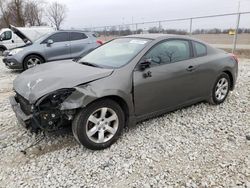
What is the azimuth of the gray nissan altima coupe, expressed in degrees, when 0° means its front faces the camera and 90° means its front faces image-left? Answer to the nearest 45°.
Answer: approximately 45°

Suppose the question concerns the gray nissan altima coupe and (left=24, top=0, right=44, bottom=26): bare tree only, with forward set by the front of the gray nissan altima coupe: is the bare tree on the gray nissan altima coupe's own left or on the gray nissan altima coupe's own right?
on the gray nissan altima coupe's own right

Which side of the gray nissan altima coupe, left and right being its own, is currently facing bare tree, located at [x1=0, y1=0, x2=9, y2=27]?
right

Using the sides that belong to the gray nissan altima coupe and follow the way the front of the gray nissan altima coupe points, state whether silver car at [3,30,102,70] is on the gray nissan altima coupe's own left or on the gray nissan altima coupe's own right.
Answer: on the gray nissan altima coupe's own right

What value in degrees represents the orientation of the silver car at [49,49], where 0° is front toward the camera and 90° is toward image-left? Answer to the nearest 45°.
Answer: approximately 45°

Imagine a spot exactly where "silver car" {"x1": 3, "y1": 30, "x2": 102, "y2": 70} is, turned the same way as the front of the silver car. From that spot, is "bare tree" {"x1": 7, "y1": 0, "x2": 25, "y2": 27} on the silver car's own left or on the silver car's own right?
on the silver car's own right
